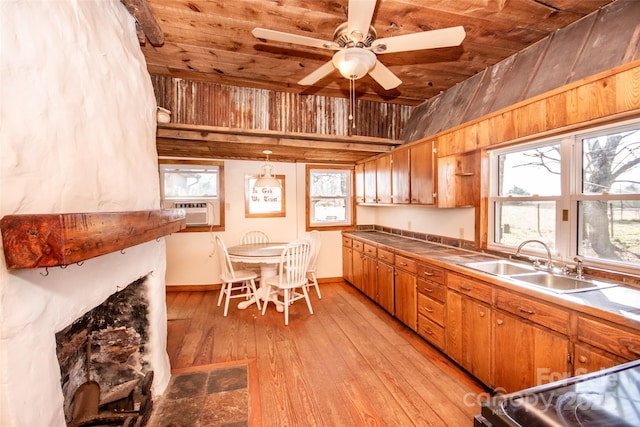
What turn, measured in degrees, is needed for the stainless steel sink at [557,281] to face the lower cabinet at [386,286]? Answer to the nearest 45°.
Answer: approximately 45° to its right

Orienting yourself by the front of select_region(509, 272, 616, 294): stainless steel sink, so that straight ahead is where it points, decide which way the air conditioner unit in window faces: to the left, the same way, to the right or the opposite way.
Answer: to the left

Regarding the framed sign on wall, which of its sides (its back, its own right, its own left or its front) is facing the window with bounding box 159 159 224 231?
right

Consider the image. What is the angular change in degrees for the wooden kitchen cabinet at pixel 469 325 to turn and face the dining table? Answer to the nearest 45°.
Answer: approximately 45° to its right

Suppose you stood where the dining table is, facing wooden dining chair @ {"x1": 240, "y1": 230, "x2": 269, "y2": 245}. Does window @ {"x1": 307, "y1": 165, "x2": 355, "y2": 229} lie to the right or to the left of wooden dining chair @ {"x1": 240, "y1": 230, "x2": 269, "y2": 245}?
right

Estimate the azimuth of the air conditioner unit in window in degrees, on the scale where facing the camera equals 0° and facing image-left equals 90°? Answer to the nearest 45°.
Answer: approximately 0°

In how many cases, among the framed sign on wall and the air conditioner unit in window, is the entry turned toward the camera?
2

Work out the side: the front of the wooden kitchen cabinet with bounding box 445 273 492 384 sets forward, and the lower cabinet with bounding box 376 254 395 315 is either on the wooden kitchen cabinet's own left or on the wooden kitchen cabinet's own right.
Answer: on the wooden kitchen cabinet's own right
